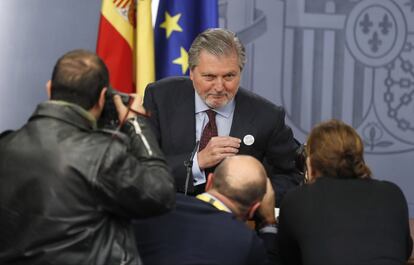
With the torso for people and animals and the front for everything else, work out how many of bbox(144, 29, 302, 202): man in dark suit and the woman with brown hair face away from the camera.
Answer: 1

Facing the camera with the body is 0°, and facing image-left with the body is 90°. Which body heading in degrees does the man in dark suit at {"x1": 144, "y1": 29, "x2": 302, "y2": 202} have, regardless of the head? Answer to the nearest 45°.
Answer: approximately 0°

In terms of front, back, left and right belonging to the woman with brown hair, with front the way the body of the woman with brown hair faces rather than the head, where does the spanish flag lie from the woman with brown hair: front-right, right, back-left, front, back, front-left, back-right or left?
front-left

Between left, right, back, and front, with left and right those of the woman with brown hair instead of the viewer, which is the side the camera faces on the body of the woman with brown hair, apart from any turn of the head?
back

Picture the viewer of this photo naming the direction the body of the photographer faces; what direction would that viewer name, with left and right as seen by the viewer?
facing away from the viewer and to the right of the viewer

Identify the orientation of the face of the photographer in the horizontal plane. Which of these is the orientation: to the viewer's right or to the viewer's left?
to the viewer's right

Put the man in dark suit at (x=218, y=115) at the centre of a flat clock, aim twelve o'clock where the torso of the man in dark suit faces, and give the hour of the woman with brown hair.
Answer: The woman with brown hair is roughly at 11 o'clock from the man in dark suit.

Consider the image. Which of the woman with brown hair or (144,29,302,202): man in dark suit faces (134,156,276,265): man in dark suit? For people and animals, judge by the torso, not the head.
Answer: (144,29,302,202): man in dark suit

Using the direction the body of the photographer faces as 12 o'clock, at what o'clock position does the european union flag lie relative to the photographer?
The european union flag is roughly at 11 o'clock from the photographer.

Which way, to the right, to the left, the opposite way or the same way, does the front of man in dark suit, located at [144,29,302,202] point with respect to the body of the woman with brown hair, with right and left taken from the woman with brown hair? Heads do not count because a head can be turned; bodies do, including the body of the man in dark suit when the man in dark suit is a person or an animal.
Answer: the opposite way

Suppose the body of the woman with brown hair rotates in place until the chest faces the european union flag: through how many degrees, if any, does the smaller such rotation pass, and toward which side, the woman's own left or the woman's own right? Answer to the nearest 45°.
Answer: approximately 45° to the woman's own left

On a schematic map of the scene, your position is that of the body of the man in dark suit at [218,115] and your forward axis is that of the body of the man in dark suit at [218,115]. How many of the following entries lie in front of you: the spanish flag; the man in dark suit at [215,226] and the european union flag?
1

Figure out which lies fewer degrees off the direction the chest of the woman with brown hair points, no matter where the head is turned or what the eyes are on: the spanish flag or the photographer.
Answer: the spanish flag

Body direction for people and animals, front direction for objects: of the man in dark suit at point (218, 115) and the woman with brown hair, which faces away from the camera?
the woman with brown hair
